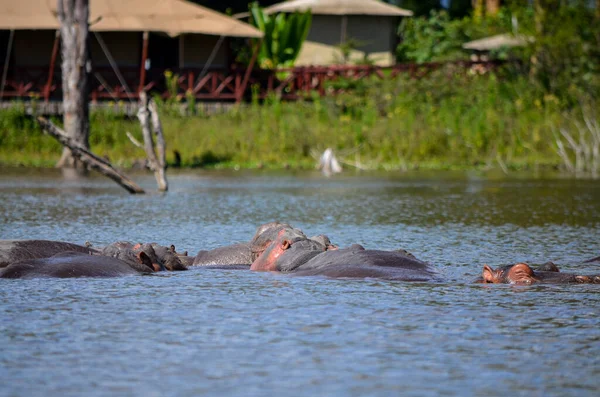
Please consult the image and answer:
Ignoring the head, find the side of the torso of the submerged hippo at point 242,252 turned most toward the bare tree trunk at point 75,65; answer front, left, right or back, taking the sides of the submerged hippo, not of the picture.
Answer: left

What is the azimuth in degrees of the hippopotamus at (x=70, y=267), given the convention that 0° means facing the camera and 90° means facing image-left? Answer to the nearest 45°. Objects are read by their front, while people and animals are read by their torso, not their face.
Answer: approximately 270°

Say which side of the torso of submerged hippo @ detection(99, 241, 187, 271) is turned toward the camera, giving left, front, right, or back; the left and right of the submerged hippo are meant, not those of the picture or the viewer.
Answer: right

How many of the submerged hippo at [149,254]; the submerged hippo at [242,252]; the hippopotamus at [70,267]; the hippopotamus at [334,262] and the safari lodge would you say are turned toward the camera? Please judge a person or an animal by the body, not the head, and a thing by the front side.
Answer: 1

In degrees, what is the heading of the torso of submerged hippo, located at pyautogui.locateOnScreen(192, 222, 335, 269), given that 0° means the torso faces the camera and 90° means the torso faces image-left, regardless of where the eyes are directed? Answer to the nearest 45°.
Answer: approximately 270°

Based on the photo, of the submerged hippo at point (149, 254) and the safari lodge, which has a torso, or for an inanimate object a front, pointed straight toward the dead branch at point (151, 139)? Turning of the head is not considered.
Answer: the safari lodge

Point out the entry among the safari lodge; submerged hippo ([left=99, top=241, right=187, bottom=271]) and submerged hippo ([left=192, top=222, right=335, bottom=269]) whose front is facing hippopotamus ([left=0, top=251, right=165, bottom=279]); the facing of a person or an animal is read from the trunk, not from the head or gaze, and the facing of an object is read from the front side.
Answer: the safari lodge

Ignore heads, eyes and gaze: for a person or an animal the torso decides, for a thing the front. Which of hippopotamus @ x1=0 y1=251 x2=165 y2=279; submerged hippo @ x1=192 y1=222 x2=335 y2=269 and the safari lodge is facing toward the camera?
the safari lodge

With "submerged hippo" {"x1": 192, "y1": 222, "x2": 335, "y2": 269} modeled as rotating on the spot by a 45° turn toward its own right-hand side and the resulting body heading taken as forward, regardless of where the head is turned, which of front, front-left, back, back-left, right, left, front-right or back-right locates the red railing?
back-left

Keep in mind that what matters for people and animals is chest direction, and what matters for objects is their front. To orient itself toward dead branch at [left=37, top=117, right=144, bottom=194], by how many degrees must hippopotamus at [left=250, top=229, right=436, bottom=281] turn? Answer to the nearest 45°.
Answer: approximately 45° to its right

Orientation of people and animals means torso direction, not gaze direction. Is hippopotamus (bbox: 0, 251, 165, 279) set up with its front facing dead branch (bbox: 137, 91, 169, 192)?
no

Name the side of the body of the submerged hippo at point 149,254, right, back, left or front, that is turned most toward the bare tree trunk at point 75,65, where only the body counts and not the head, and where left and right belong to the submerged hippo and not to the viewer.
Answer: left

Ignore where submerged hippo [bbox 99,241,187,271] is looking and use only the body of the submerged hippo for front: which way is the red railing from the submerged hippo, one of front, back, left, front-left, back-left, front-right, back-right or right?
left

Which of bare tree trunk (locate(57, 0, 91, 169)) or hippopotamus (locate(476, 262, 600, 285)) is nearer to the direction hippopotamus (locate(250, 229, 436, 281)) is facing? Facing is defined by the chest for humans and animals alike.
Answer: the bare tree trunk

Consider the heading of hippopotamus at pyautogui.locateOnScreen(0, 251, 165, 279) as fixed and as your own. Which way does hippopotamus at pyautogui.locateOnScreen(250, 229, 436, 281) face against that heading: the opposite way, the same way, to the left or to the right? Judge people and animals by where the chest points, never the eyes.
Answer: the opposite way

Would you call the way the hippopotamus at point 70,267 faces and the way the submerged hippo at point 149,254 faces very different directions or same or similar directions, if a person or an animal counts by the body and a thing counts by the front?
same or similar directions

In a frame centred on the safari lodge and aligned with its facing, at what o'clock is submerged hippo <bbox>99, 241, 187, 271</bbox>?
The submerged hippo is roughly at 12 o'clock from the safari lodge.

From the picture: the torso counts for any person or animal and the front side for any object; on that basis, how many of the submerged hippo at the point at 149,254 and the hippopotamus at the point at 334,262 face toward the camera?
0

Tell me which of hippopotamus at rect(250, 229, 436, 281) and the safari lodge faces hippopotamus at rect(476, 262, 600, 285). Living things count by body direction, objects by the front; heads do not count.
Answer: the safari lodge

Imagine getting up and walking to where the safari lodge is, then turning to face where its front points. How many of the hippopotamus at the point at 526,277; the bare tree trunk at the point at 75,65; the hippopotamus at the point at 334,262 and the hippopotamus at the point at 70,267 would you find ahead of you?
4

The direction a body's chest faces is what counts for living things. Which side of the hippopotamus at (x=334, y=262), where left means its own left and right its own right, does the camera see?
left

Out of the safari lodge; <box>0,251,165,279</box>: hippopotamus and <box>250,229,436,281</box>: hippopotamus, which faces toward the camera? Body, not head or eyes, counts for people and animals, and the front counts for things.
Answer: the safari lodge
